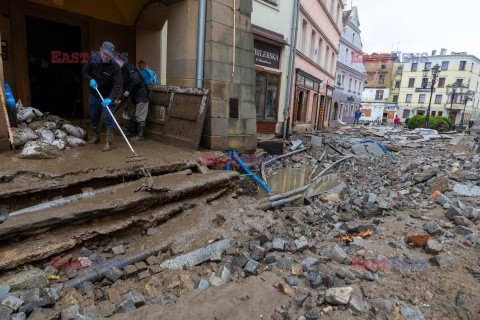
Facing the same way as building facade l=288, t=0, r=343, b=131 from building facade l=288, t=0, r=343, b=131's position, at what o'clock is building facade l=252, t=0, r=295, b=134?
building facade l=252, t=0, r=295, b=134 is roughly at 2 o'clock from building facade l=288, t=0, r=343, b=131.

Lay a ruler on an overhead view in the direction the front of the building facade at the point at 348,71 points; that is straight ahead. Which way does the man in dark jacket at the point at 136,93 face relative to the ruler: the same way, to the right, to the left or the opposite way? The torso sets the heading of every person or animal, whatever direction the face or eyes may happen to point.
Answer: to the right
